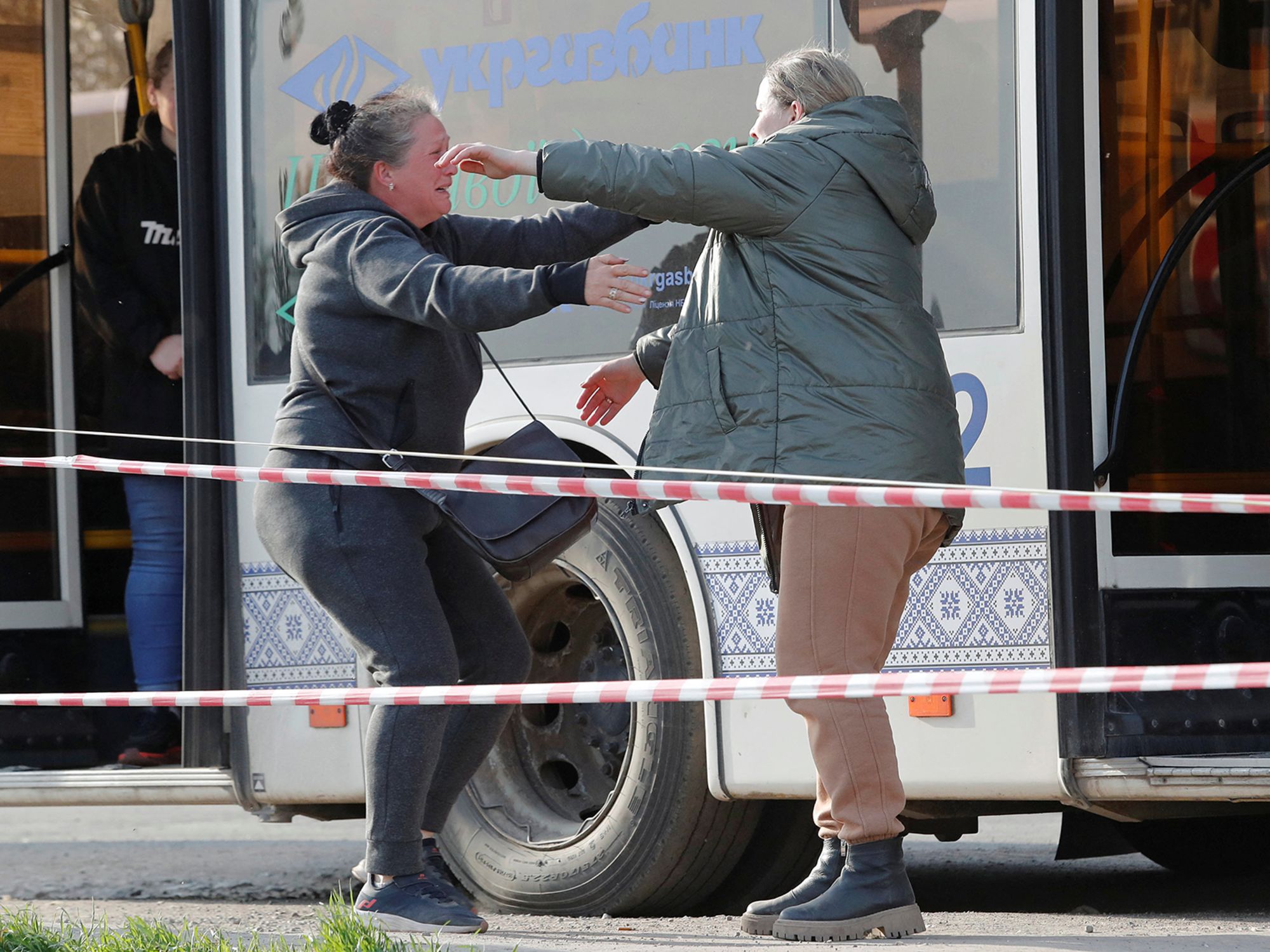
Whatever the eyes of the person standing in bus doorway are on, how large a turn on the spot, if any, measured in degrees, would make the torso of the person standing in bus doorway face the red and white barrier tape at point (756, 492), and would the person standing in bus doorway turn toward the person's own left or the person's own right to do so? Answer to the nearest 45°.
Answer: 0° — they already face it

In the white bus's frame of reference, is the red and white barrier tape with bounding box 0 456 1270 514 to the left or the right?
on its right

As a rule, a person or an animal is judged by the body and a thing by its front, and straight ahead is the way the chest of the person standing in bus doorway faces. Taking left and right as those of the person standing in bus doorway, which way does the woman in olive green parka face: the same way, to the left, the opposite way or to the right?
to the right

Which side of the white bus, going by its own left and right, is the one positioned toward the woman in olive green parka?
right

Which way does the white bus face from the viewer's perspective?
to the viewer's right

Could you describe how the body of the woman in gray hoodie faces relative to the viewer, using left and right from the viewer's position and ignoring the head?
facing to the right of the viewer

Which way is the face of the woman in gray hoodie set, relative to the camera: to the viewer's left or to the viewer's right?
to the viewer's right

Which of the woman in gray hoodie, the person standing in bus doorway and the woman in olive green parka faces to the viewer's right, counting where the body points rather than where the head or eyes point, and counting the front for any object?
the woman in gray hoodie

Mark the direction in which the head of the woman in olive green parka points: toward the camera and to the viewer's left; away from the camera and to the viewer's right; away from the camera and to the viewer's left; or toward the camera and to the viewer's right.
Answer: away from the camera and to the viewer's left

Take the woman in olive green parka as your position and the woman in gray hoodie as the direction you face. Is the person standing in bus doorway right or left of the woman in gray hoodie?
right

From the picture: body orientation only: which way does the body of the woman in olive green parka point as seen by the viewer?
to the viewer's left

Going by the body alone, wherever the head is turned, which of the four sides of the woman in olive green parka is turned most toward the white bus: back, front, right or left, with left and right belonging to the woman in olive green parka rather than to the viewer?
right
